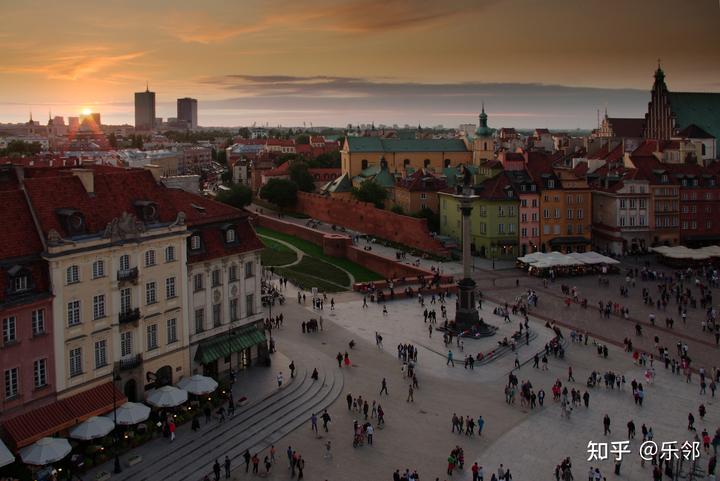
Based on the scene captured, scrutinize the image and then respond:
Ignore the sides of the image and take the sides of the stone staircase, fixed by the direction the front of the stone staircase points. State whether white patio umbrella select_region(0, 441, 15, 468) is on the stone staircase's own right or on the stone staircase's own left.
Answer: on the stone staircase's own right

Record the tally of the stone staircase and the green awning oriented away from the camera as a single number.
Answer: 0

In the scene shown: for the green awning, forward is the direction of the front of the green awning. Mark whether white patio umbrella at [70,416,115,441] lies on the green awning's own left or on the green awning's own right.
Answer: on the green awning's own right

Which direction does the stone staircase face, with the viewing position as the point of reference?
facing the viewer and to the right of the viewer

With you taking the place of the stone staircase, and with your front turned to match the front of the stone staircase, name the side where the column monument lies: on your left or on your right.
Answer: on your left
